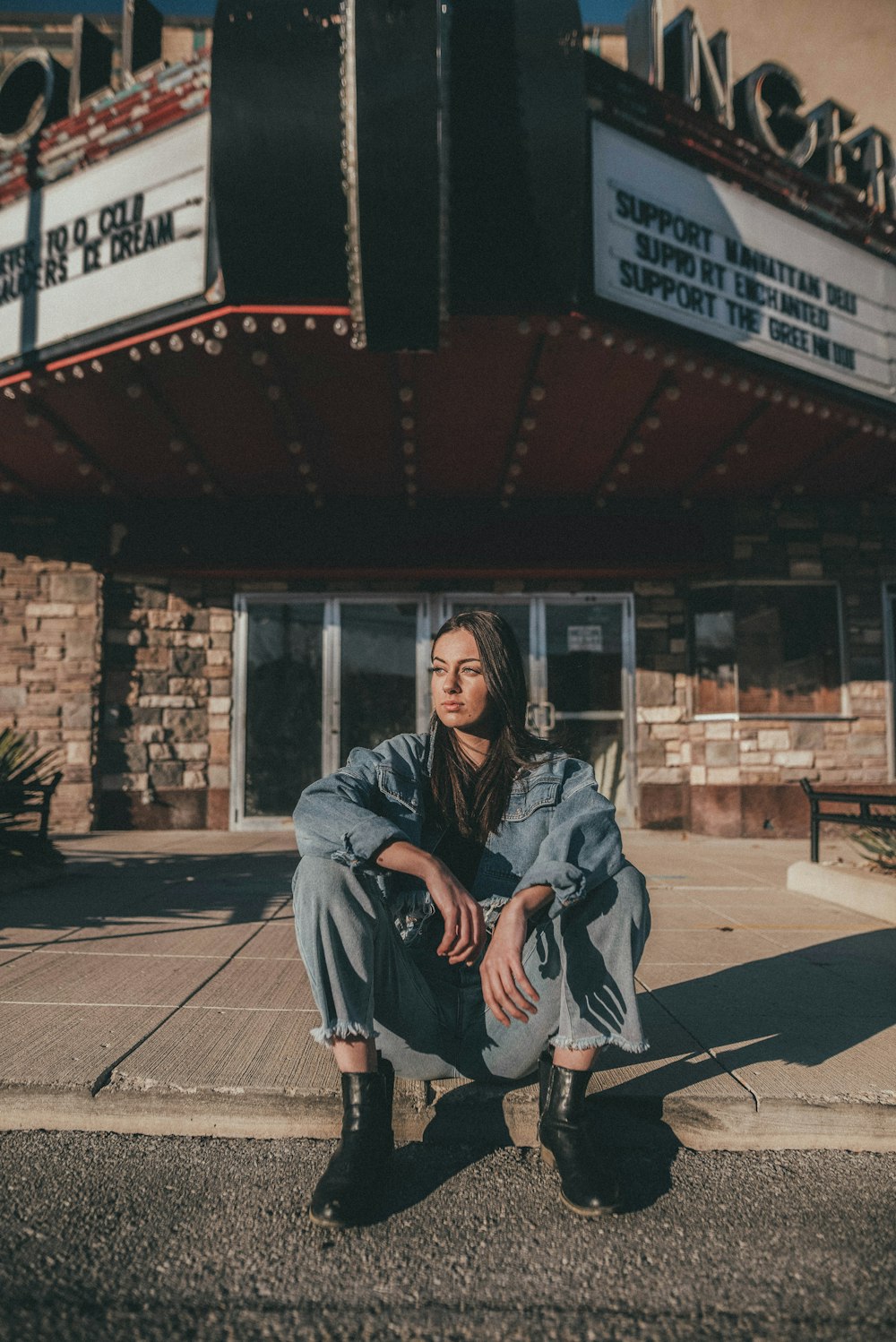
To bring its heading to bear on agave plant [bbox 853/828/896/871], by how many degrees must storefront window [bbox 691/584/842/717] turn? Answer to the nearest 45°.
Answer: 0° — it already faces it

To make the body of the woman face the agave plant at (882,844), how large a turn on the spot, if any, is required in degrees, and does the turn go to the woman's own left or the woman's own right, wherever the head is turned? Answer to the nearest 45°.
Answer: approximately 135° to the woman's own left

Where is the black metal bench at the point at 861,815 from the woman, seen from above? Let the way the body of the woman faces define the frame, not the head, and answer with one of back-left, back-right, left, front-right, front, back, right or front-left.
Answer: back-left

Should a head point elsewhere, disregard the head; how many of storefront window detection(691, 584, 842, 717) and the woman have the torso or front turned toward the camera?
2

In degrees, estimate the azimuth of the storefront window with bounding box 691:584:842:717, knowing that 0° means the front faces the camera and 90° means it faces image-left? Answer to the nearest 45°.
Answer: approximately 0°

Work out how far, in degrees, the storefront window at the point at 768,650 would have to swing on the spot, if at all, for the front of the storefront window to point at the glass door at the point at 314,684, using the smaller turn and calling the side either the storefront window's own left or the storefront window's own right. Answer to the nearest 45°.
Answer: approximately 90° to the storefront window's own right

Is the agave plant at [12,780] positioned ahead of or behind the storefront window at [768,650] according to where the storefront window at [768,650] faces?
ahead

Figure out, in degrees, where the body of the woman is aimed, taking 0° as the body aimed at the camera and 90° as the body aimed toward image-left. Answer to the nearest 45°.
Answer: approximately 0°
